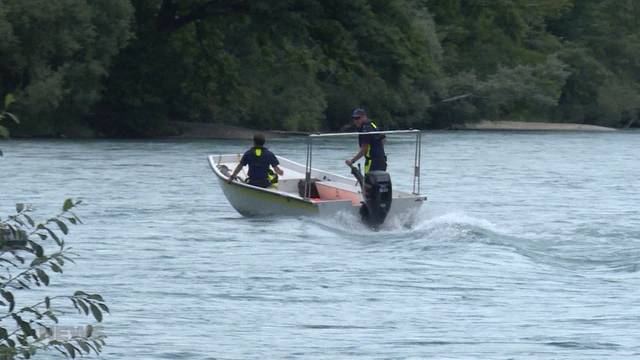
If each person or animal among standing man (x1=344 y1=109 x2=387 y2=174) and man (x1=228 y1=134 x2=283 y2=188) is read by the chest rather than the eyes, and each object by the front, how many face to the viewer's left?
1

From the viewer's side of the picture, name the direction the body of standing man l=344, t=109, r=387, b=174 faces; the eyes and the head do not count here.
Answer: to the viewer's left

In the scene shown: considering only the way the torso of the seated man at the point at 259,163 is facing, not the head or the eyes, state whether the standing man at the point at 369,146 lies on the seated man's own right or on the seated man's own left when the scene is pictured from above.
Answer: on the seated man's own right

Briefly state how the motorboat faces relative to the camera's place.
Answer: facing away from the viewer and to the left of the viewer

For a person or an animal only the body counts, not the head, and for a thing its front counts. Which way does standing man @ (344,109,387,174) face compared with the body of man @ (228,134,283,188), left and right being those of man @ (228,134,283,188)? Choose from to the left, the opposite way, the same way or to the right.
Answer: to the left

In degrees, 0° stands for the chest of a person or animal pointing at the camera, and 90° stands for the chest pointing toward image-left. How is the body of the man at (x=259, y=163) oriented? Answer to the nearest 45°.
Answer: approximately 180°
